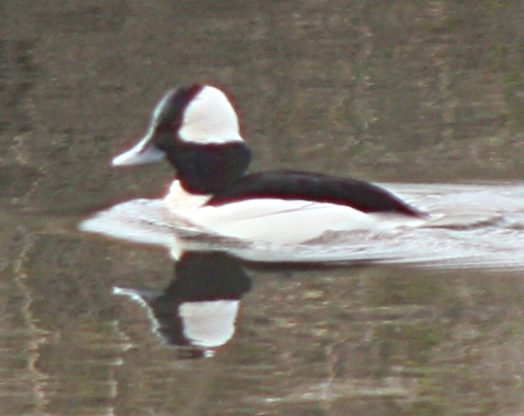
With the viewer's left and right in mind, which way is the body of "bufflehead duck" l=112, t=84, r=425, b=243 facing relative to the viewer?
facing to the left of the viewer
